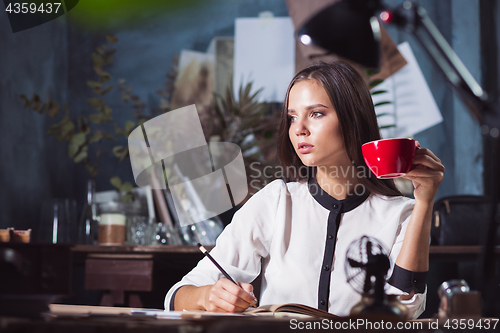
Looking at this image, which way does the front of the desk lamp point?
to the viewer's left

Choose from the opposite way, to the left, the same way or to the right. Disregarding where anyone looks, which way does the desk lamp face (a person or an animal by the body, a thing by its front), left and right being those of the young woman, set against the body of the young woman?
to the right

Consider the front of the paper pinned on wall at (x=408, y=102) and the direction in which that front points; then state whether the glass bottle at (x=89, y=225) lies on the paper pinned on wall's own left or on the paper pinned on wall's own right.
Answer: on the paper pinned on wall's own right

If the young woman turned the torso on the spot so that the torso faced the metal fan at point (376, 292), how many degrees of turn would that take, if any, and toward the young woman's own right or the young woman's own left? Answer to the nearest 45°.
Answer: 0° — they already face it

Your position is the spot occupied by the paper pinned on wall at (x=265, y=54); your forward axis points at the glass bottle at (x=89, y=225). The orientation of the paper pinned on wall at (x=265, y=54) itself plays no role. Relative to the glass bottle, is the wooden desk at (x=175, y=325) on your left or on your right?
left

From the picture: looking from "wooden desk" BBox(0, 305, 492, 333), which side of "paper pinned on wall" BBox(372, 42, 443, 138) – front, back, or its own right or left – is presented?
front
